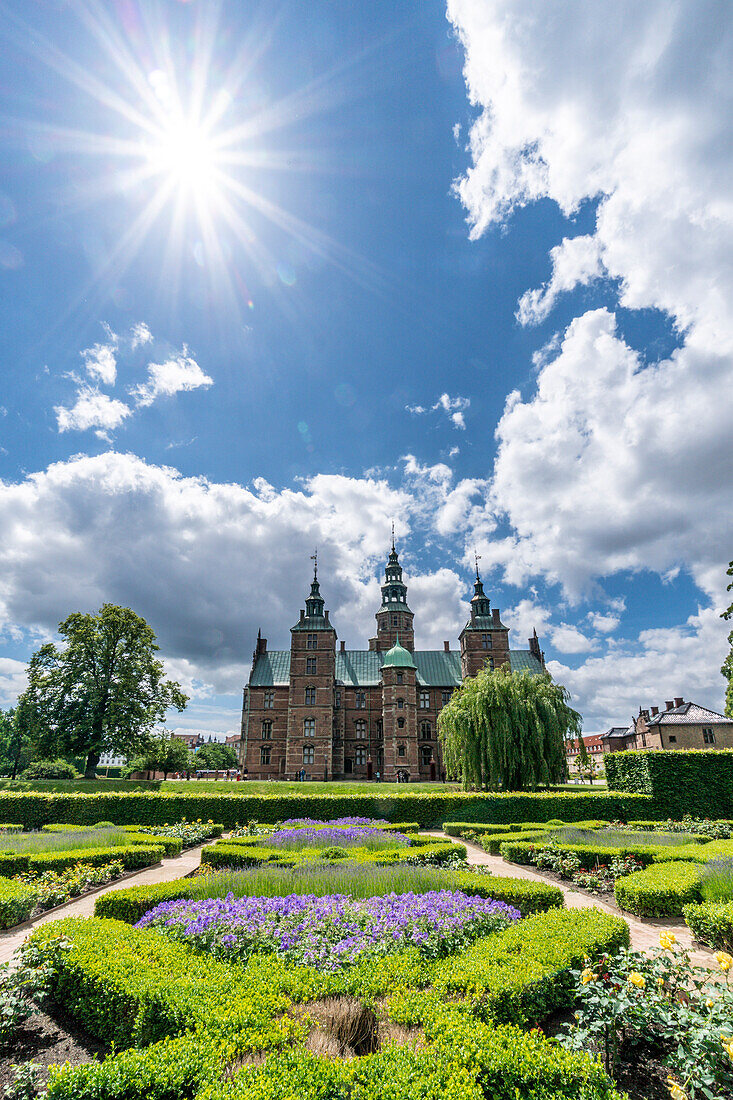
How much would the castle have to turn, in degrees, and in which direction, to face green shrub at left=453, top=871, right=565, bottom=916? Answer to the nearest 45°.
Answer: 0° — it already faces it

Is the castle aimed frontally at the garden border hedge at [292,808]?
yes

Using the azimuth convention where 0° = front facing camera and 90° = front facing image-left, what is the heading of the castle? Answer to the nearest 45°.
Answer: approximately 0°

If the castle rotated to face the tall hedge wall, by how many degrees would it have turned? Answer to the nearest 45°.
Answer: approximately 45° to its left

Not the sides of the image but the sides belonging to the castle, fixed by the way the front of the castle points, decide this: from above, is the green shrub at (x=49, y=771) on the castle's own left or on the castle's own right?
on the castle's own right

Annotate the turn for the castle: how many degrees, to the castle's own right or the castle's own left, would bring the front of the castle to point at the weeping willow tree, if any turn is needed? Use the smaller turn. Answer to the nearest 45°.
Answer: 0° — it already faces it

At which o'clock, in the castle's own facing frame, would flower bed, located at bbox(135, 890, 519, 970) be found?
The flower bed is roughly at 12 o'clock from the castle.

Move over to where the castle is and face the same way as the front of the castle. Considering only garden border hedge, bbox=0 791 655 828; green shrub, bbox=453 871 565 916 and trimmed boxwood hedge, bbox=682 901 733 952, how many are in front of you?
3
